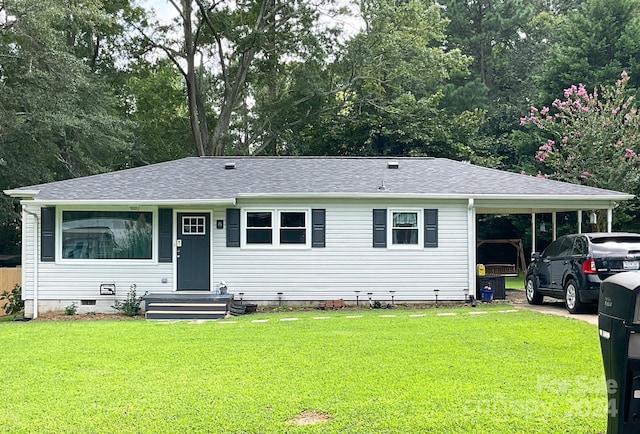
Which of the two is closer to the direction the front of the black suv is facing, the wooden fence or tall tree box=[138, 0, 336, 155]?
the tall tree

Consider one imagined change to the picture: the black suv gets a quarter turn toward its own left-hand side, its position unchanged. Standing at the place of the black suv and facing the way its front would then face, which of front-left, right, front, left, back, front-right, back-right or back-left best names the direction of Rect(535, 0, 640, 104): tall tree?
back-right

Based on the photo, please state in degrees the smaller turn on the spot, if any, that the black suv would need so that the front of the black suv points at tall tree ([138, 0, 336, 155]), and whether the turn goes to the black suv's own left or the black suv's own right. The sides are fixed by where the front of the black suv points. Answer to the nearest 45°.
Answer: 0° — it already faces it

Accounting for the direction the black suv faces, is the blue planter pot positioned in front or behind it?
in front

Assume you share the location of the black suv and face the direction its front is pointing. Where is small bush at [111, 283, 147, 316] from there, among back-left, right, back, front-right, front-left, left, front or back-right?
front-left

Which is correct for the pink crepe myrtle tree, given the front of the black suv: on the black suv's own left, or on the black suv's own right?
on the black suv's own right

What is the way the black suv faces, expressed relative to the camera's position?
facing away from the viewer and to the left of the viewer

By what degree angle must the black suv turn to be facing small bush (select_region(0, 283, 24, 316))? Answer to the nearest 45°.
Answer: approximately 45° to its left

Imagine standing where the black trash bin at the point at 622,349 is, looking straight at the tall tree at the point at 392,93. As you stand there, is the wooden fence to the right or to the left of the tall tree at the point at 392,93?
left
